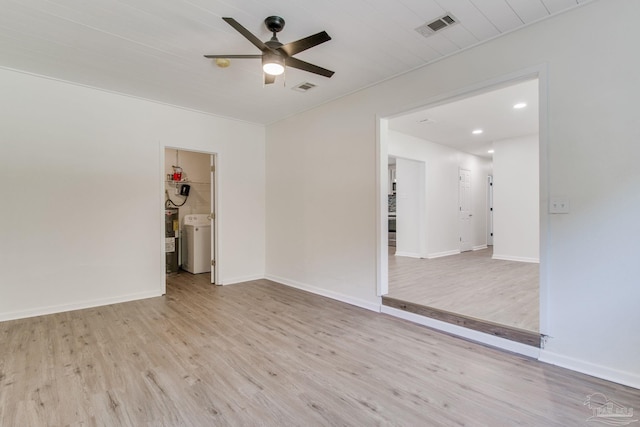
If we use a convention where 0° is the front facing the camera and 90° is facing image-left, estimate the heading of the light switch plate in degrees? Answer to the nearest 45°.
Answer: approximately 0°

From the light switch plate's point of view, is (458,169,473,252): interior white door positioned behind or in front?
behind

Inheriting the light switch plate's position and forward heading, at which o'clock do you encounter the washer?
The washer is roughly at 3 o'clock from the light switch plate.

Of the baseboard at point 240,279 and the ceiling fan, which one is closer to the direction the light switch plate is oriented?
the ceiling fan

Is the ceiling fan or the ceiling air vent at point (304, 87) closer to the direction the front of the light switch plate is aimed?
the ceiling fan

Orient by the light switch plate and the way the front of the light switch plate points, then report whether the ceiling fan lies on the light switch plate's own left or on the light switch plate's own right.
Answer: on the light switch plate's own right

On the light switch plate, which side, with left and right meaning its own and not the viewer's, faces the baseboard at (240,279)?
right

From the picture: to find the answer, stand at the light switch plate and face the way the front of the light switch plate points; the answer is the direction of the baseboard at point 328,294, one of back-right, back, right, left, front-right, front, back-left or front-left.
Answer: right

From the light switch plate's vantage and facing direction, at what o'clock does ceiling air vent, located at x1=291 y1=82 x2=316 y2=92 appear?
The ceiling air vent is roughly at 3 o'clock from the light switch plate.
